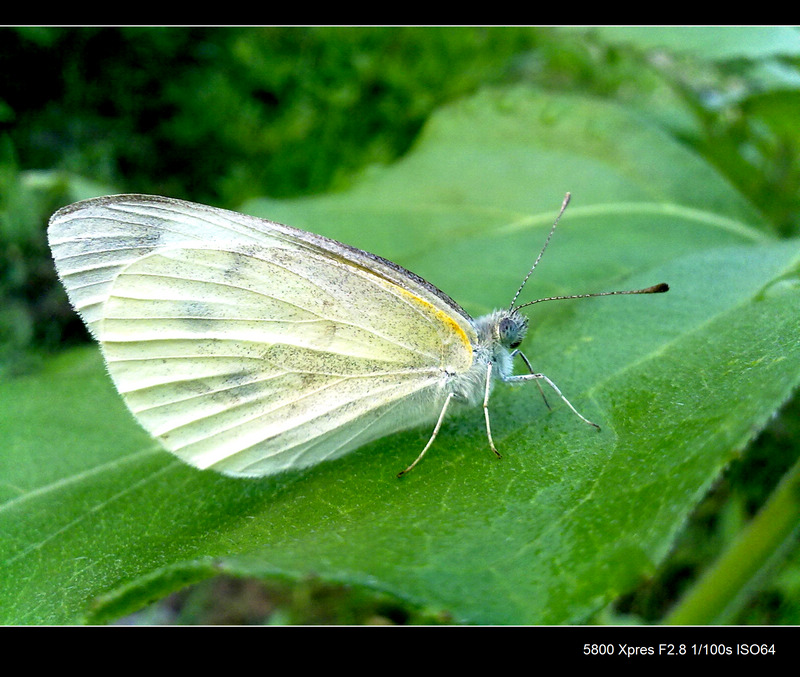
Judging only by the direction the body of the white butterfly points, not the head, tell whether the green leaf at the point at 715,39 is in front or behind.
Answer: in front

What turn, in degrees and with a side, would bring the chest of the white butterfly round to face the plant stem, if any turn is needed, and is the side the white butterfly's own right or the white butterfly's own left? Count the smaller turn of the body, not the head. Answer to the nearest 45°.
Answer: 0° — it already faces it

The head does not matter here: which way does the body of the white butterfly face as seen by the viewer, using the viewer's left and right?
facing to the right of the viewer
